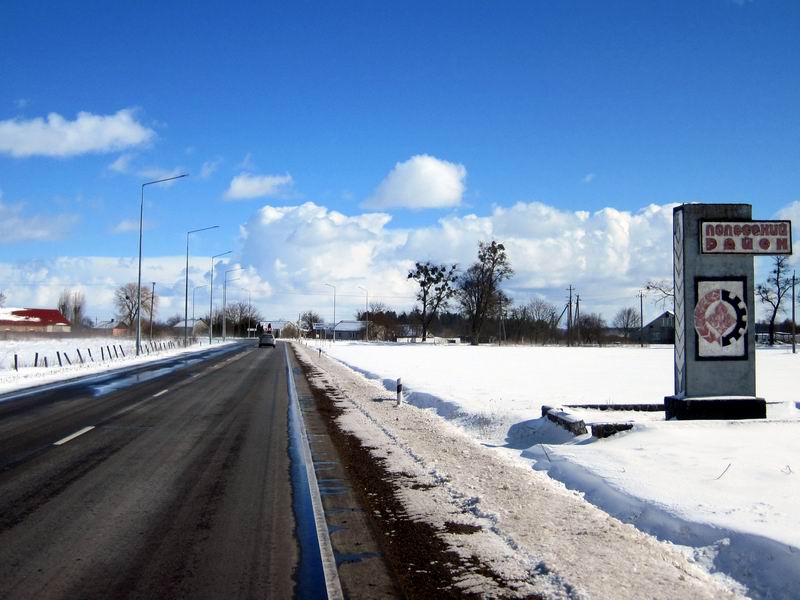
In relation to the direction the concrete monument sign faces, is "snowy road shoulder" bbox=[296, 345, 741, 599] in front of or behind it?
in front

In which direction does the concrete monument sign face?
toward the camera
